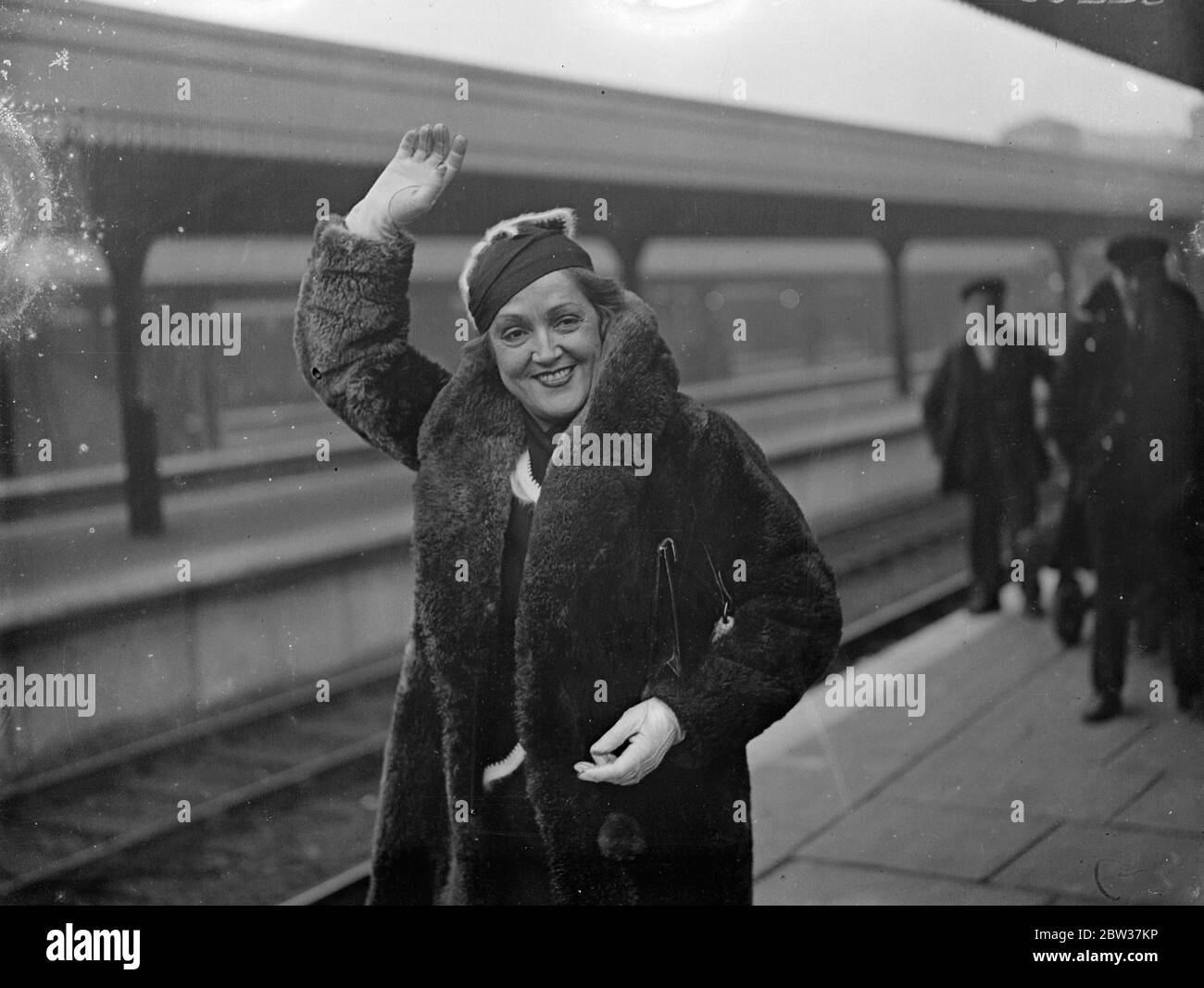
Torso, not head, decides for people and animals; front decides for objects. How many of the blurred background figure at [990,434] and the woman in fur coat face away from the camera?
0

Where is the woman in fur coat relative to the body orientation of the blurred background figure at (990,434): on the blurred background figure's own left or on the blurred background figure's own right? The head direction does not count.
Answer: on the blurred background figure's own right

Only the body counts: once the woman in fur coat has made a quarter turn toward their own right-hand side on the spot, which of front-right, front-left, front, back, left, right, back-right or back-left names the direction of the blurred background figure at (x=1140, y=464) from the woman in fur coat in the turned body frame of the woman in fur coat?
back-right

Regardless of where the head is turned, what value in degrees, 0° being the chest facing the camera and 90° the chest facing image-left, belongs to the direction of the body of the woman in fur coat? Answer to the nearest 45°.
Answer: approximately 45°

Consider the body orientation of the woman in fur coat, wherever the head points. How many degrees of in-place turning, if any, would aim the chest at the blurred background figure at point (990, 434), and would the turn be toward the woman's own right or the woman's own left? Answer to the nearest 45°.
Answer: approximately 135° to the woman's own left

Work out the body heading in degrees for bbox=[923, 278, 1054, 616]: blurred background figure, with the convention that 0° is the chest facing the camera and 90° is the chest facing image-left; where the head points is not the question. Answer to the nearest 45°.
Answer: approximately 0°
